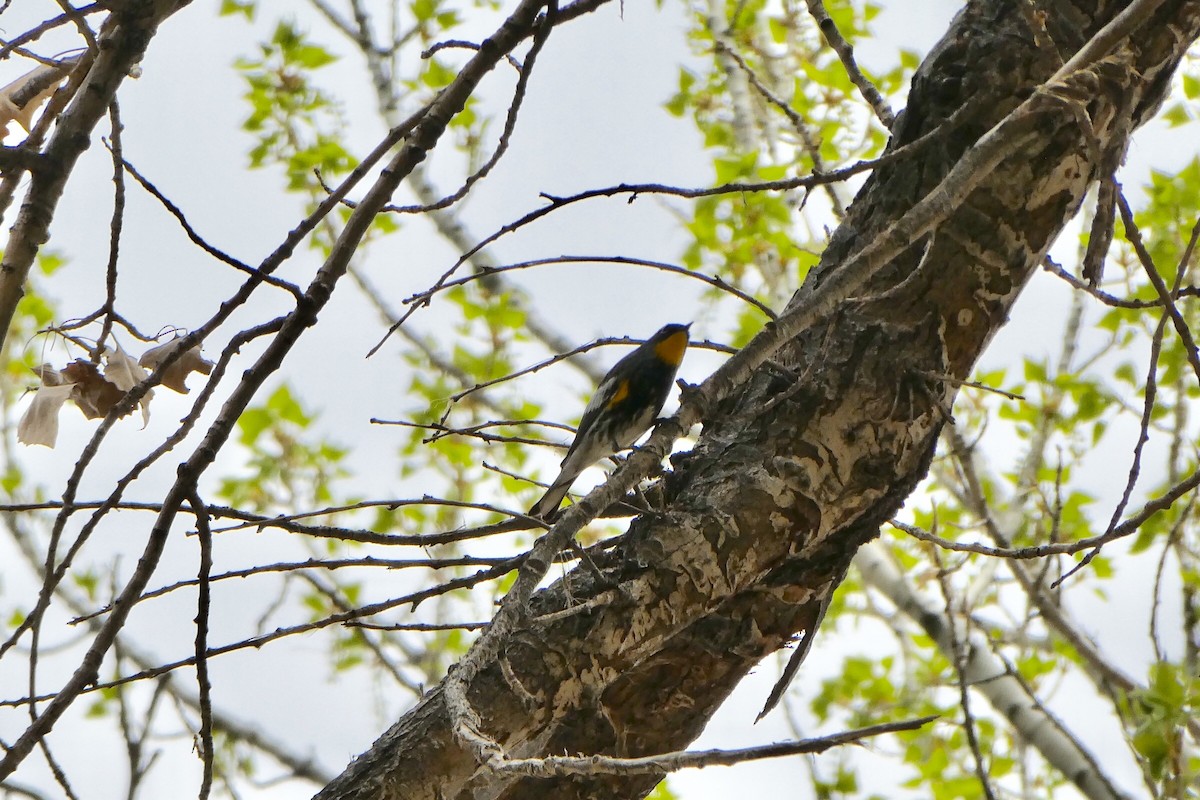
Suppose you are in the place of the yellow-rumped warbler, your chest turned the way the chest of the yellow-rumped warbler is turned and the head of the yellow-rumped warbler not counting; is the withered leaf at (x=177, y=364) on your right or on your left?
on your right

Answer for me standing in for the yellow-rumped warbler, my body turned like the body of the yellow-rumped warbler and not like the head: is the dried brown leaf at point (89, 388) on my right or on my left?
on my right

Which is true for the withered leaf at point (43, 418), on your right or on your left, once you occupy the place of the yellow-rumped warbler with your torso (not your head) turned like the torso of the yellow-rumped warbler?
on your right

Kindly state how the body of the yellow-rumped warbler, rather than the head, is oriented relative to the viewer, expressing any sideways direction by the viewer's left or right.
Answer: facing to the right of the viewer
